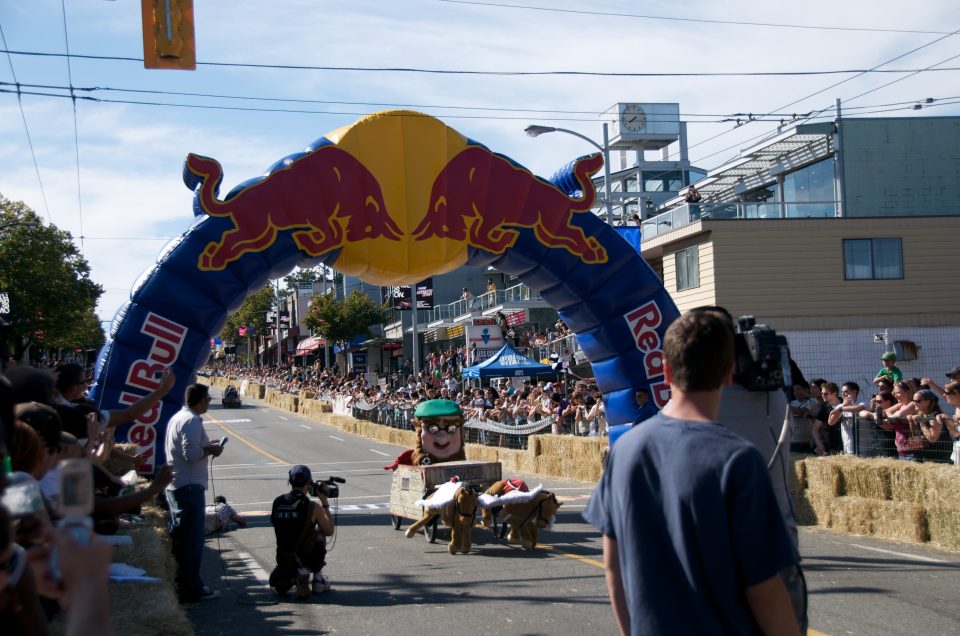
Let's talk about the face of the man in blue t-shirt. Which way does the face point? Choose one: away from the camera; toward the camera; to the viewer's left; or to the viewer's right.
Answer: away from the camera

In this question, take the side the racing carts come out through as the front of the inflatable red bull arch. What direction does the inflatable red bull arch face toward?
toward the camera

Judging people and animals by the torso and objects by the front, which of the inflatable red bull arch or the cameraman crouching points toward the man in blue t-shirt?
the inflatable red bull arch

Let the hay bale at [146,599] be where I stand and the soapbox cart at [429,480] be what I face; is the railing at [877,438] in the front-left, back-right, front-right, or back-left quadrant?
front-right

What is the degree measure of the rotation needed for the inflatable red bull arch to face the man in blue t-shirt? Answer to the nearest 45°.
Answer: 0° — it already faces them

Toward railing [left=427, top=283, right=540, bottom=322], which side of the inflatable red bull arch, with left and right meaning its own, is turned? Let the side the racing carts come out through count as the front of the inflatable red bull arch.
back

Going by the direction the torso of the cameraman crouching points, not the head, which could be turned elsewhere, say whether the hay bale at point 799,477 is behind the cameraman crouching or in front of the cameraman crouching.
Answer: in front

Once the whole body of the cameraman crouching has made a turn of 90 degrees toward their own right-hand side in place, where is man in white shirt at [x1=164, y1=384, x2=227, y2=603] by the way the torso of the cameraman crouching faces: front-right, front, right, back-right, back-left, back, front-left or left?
back-right

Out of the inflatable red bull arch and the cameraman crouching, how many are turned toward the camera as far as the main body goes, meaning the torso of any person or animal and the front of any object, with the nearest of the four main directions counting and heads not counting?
1

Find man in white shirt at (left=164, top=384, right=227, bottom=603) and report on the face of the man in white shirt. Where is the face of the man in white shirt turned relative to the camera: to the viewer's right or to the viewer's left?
to the viewer's right

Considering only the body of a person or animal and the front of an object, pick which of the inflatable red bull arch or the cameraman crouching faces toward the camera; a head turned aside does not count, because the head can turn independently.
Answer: the inflatable red bull arch

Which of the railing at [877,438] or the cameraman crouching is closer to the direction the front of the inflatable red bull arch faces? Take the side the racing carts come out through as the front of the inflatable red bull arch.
the cameraman crouching

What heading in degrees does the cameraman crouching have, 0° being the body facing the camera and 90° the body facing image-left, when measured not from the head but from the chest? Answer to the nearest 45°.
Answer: approximately 225°

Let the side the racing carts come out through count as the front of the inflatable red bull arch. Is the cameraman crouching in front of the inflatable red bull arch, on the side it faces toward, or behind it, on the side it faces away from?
in front
